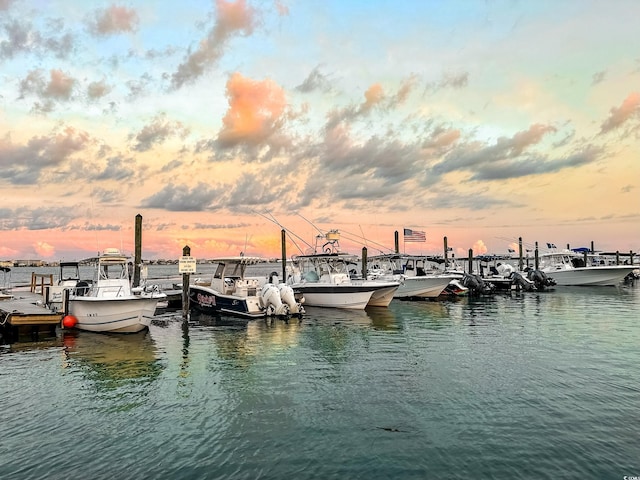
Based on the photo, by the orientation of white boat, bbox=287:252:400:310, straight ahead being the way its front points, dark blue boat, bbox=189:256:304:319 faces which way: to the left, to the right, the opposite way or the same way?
the opposite way

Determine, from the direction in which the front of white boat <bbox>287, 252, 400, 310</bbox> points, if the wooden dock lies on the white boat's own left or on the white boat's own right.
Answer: on the white boat's own right

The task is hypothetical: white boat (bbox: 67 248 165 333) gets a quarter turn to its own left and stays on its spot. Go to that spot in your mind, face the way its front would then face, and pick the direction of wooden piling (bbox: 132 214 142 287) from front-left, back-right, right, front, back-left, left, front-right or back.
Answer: front-left

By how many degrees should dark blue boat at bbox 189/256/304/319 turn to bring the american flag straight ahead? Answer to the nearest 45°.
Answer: approximately 90° to its right

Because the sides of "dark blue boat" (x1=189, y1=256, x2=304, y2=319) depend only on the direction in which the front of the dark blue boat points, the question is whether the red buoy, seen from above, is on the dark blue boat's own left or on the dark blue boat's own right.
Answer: on the dark blue boat's own left

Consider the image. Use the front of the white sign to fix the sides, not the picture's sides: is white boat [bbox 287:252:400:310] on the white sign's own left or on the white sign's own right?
on the white sign's own left

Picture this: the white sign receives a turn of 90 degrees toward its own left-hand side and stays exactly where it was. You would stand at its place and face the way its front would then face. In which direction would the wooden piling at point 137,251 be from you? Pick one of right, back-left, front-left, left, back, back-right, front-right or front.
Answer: back-left

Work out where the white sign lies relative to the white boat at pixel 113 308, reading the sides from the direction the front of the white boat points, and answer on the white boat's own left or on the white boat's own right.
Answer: on the white boat's own left

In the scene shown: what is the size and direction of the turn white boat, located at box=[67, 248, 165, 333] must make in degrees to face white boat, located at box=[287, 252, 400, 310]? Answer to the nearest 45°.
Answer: approximately 45° to its left

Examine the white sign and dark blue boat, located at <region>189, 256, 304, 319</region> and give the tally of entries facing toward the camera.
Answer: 1

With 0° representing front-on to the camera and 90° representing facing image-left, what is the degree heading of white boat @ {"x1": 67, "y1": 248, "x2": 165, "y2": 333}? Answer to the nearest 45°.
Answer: approximately 315°
